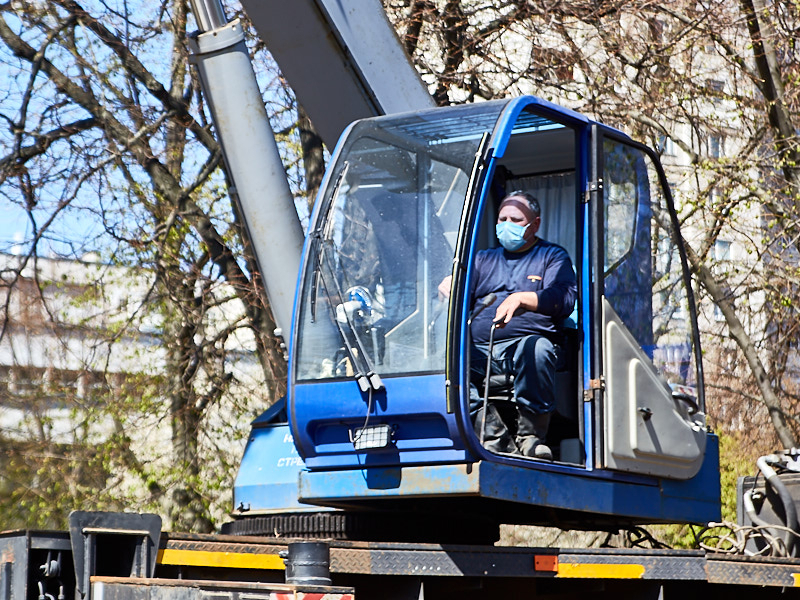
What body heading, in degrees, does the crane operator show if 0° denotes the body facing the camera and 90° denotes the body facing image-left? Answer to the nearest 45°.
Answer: approximately 45°

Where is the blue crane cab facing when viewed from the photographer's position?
facing the viewer and to the left of the viewer
